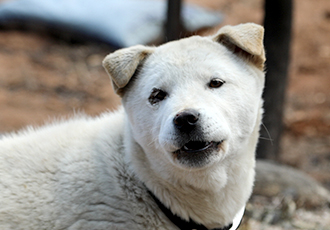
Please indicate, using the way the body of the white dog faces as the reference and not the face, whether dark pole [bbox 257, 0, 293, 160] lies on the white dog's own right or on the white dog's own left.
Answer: on the white dog's own left

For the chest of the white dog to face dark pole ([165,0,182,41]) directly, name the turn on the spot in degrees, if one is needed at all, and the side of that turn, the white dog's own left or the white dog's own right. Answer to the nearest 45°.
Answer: approximately 135° to the white dog's own left

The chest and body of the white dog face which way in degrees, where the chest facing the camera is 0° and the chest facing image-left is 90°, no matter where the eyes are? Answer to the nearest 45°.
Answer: approximately 315°
